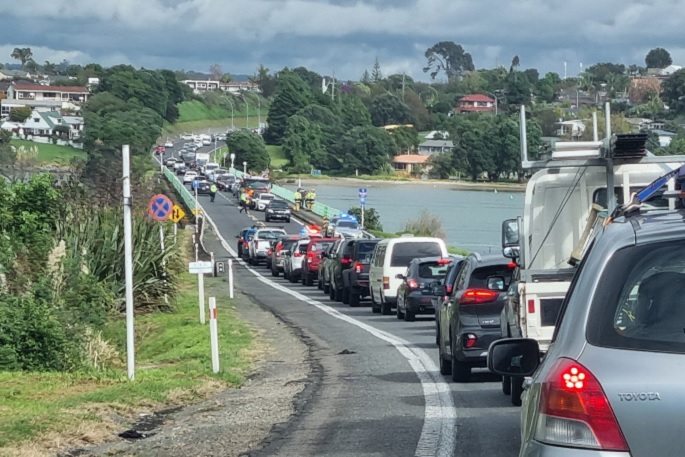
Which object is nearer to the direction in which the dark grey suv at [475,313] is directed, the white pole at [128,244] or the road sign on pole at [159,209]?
the road sign on pole

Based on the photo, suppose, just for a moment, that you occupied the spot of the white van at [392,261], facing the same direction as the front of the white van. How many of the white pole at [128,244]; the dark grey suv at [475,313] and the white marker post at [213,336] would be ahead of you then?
0

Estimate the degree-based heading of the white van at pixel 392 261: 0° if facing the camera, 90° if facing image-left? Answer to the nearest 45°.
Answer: approximately 180°

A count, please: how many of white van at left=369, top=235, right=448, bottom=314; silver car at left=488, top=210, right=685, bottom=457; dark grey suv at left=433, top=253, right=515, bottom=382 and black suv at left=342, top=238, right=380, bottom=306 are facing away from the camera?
4

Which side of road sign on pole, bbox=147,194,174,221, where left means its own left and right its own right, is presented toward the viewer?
front

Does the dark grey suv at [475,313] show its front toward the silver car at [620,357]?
no

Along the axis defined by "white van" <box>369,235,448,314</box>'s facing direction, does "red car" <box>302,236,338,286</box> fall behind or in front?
in front

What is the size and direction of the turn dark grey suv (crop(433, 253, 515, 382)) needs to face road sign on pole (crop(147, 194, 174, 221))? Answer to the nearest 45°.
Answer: approximately 45° to its left

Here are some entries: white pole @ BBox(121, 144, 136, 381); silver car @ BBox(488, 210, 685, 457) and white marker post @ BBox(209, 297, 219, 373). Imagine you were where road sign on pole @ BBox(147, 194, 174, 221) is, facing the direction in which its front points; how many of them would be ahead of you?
3

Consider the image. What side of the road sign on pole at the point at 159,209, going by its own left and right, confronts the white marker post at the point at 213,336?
front

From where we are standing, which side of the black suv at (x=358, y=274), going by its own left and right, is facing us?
back

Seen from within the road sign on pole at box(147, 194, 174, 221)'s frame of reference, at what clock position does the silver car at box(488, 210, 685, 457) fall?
The silver car is roughly at 12 o'clock from the road sign on pole.

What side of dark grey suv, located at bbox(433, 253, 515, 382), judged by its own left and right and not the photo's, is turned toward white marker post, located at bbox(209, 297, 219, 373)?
left

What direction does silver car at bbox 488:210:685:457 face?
away from the camera

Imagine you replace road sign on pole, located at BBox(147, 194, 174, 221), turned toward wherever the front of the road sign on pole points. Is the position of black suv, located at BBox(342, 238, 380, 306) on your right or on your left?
on your left

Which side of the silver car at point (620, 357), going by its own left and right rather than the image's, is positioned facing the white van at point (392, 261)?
front

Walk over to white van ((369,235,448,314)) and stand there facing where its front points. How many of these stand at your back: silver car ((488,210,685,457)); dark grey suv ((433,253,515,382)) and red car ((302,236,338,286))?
2

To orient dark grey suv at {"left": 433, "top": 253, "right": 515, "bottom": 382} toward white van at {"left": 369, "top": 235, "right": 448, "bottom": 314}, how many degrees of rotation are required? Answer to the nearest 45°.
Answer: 0° — it already faces it

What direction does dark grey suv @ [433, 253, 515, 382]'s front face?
away from the camera
